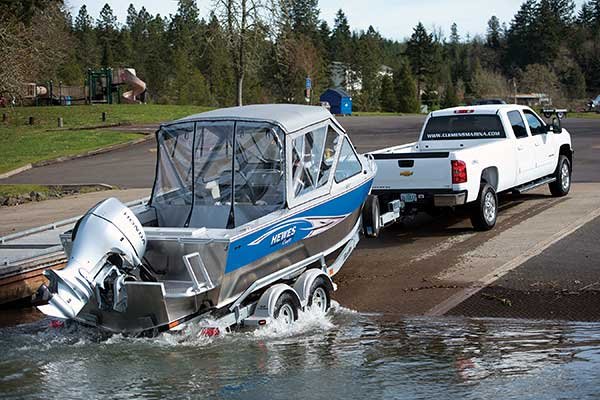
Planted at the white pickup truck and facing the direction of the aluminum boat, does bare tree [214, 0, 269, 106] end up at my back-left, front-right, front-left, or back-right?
back-right

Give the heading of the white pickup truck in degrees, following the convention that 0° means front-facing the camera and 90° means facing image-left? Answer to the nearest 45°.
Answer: approximately 225°

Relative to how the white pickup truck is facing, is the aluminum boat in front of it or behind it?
behind

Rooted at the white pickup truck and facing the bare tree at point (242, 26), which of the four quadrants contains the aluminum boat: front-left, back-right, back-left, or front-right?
back-left

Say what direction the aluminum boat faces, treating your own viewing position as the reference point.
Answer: facing away from the viewer and to the right of the viewer

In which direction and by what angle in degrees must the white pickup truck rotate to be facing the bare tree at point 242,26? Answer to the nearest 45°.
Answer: approximately 45° to its left

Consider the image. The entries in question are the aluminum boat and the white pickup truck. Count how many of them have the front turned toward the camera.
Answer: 0

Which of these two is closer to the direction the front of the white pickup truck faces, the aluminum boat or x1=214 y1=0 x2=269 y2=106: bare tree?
the bare tree

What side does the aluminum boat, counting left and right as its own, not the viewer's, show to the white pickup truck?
front

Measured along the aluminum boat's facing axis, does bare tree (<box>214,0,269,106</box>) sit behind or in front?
in front

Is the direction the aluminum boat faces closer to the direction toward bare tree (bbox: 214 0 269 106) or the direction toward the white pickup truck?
the white pickup truck
